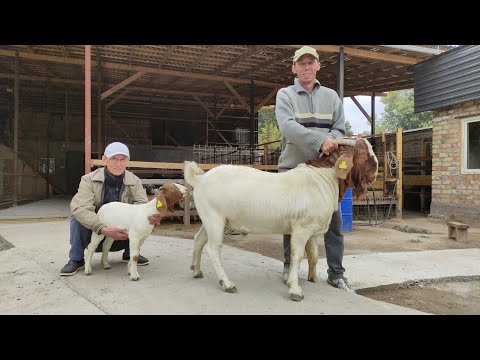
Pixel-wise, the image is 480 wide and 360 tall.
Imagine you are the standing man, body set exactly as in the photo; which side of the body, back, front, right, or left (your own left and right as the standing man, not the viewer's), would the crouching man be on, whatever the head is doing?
right

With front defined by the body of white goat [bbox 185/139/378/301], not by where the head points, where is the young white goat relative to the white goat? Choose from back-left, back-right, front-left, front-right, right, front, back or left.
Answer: back

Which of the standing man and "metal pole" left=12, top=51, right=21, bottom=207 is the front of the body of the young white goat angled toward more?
the standing man

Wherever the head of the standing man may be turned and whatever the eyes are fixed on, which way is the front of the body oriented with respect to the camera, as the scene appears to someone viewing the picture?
toward the camera

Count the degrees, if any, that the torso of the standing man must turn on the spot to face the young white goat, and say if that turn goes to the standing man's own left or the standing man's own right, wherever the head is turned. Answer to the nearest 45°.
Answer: approximately 90° to the standing man's own right

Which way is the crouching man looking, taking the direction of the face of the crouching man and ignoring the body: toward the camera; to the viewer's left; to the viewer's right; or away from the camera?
toward the camera

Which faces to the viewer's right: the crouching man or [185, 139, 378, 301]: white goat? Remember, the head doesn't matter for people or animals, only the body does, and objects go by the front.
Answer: the white goat

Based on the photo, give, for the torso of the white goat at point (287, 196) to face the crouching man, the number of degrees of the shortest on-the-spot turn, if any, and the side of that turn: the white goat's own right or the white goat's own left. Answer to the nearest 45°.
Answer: approximately 180°

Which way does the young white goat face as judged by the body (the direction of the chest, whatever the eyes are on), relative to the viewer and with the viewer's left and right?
facing to the right of the viewer

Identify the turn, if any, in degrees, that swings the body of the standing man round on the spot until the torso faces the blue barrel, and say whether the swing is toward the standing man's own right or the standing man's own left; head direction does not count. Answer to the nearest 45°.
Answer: approximately 180°

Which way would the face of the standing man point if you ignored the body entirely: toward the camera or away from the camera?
toward the camera

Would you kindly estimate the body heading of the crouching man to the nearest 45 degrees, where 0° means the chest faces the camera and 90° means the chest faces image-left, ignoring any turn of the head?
approximately 0°

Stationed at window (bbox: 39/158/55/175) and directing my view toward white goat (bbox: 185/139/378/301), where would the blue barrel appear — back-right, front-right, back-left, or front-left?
front-left

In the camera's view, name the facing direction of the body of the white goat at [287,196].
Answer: to the viewer's right

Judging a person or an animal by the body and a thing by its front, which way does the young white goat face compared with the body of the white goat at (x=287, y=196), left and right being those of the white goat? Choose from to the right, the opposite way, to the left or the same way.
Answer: the same way
